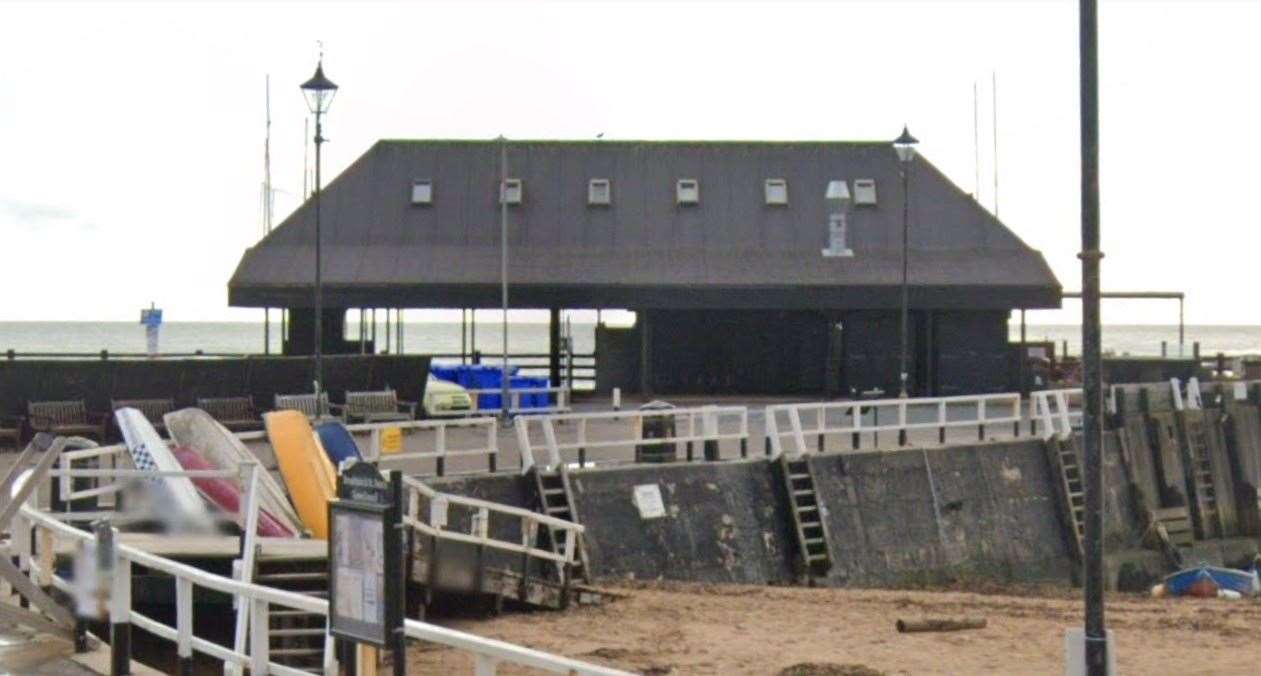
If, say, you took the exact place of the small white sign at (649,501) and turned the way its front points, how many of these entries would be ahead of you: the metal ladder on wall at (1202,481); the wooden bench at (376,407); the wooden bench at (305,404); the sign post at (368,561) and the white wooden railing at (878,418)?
1

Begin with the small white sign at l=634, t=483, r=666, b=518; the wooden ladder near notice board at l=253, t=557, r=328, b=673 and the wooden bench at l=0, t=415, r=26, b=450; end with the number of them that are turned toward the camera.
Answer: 3

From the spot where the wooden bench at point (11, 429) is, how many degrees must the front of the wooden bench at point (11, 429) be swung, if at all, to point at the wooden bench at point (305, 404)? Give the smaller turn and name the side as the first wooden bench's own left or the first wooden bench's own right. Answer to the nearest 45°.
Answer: approximately 90° to the first wooden bench's own left

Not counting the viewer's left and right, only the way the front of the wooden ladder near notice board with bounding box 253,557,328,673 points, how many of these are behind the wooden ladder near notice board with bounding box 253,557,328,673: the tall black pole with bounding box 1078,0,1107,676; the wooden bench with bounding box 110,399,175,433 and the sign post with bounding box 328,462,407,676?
1

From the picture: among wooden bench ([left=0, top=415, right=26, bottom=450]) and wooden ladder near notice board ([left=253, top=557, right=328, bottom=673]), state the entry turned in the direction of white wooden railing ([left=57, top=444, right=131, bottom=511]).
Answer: the wooden bench

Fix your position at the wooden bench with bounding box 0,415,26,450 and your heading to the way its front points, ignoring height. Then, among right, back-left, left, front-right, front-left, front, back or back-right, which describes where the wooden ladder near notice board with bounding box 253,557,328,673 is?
front

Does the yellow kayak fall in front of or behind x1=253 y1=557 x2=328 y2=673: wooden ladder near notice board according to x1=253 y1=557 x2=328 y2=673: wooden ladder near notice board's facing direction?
behind

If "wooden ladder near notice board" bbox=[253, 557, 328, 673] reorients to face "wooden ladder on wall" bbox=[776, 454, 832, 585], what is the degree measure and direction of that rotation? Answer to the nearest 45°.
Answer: approximately 135° to its left

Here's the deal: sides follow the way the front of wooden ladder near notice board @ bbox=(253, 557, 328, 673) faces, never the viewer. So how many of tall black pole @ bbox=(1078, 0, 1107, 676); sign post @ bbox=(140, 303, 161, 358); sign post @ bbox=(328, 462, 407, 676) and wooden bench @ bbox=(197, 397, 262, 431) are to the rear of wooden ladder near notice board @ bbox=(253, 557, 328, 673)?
2

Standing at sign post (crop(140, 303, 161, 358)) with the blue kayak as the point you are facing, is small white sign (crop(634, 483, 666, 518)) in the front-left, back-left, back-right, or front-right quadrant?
front-left

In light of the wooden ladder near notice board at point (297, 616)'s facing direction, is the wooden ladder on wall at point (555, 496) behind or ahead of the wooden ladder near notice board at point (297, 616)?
behind

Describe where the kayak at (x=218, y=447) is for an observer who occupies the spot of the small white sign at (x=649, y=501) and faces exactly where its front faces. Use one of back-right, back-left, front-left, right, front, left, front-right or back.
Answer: front-right

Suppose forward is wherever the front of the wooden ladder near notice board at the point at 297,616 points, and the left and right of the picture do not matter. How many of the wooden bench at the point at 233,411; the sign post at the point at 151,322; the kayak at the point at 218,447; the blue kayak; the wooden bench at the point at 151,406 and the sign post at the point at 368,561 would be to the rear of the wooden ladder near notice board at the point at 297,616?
5

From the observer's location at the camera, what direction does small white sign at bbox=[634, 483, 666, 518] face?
facing the viewer

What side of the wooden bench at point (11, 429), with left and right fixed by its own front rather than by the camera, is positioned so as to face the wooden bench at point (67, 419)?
left
